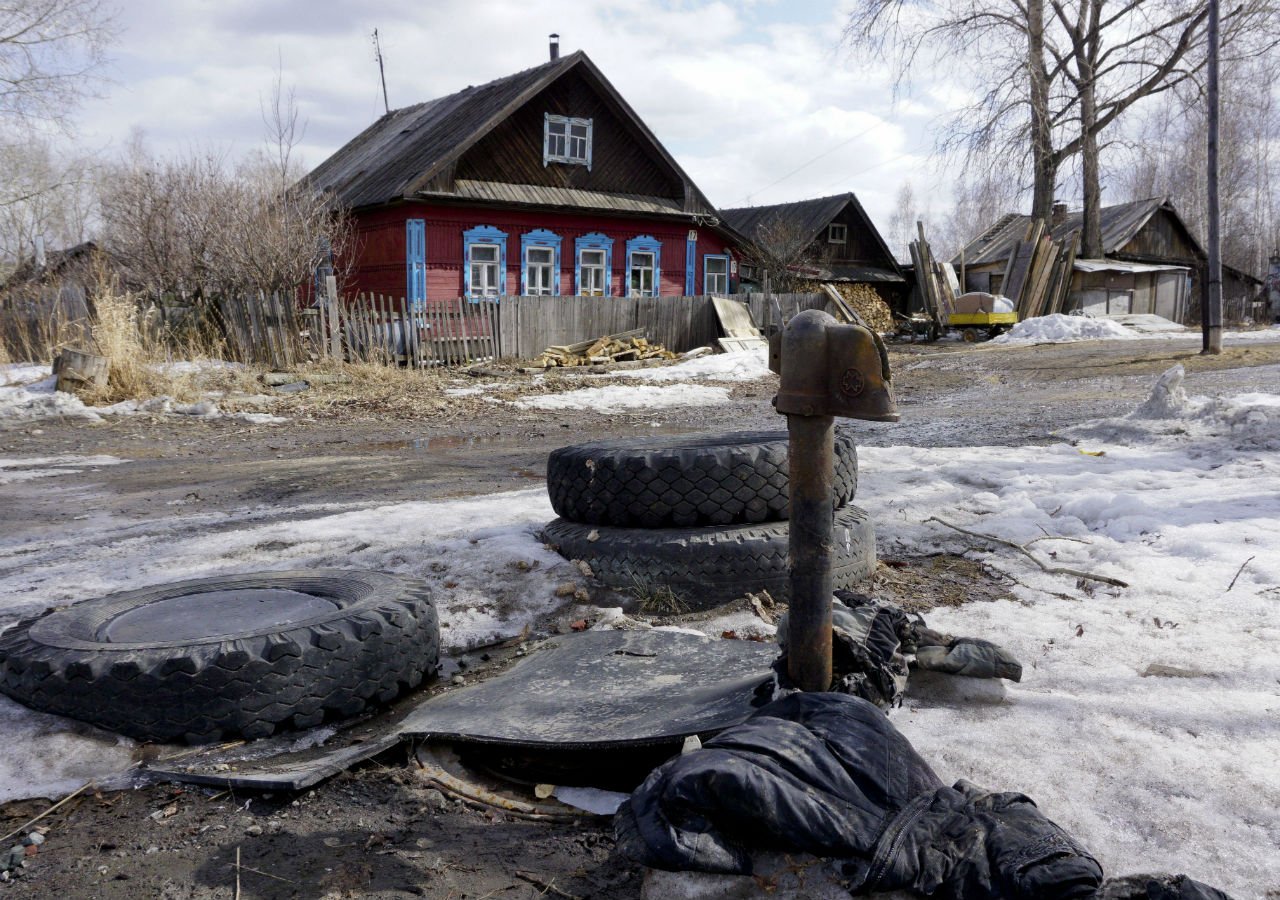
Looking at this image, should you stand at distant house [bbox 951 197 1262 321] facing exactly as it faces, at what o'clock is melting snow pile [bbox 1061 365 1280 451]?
The melting snow pile is roughly at 12 o'clock from the distant house.

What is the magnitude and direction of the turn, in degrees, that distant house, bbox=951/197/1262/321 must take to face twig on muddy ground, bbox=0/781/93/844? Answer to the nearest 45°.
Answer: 0° — it already faces it

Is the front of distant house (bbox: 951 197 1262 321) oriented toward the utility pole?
yes

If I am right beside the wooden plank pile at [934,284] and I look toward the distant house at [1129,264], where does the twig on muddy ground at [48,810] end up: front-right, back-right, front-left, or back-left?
back-right

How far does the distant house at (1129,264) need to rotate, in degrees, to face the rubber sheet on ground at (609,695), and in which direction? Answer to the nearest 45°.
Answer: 0° — it already faces it

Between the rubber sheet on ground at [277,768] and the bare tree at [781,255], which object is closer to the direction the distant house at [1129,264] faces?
the rubber sheet on ground

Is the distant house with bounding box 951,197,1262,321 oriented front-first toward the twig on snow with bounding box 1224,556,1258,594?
yes

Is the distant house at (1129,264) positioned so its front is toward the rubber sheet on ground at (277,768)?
yes

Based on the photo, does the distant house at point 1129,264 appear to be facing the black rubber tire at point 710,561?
yes

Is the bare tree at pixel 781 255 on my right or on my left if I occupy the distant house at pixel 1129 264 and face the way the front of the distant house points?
on my right

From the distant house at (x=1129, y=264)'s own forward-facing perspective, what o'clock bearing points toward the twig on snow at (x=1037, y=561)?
The twig on snow is roughly at 12 o'clock from the distant house.

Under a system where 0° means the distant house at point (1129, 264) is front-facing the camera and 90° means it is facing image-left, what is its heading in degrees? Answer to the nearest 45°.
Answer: approximately 0°
